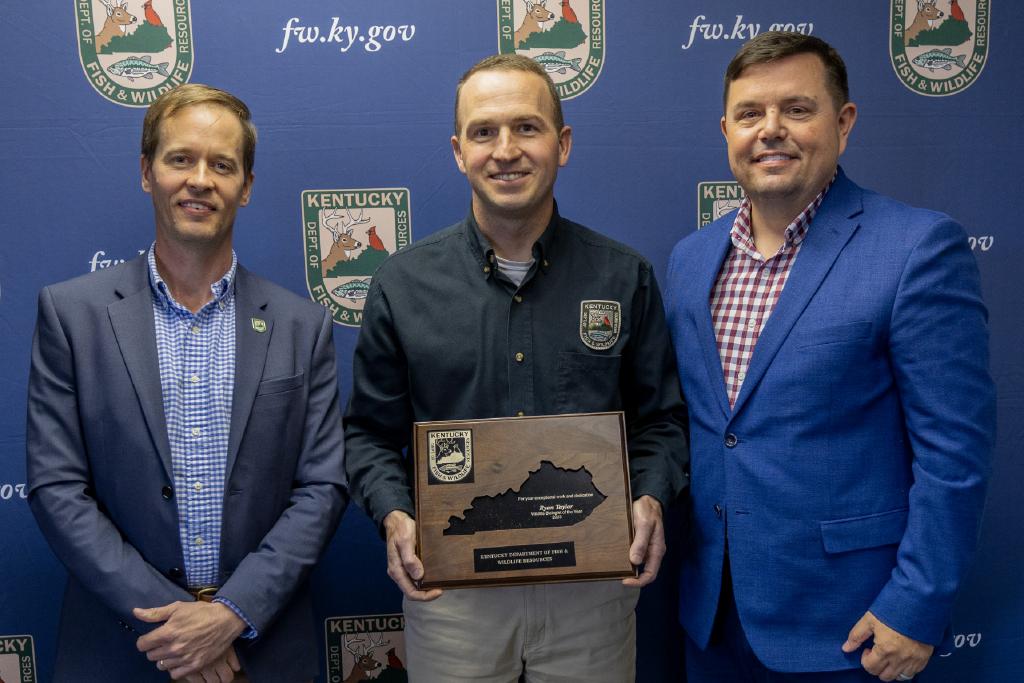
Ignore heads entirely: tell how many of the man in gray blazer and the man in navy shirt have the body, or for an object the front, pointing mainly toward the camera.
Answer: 2

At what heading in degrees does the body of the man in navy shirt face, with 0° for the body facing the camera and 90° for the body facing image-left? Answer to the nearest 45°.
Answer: approximately 0°

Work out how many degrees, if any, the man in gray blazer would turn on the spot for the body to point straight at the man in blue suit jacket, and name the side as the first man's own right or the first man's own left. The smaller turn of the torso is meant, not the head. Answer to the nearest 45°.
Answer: approximately 45° to the first man's own left

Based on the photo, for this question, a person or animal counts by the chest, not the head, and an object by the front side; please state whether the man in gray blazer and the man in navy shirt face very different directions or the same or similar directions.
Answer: same or similar directions

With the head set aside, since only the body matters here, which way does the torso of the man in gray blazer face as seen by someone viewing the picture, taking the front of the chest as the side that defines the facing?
toward the camera

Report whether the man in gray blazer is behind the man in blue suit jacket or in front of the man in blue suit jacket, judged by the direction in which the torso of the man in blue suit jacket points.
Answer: in front

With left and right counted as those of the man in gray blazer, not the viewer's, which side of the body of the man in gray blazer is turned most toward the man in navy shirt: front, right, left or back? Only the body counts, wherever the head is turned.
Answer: left

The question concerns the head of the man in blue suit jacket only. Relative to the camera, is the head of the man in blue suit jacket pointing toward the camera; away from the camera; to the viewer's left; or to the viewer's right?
toward the camera

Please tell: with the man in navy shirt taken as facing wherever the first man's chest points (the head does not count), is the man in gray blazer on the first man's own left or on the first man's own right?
on the first man's own right

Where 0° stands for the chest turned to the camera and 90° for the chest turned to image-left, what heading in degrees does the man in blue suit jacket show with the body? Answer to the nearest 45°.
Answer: approximately 45°
